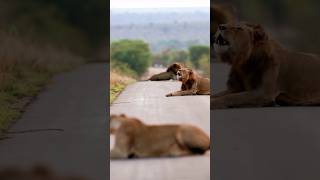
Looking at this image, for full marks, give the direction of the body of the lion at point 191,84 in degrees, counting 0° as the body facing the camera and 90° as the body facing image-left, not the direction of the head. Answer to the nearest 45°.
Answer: approximately 90°

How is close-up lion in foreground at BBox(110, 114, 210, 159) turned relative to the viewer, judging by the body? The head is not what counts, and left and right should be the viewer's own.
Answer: facing to the left of the viewer
